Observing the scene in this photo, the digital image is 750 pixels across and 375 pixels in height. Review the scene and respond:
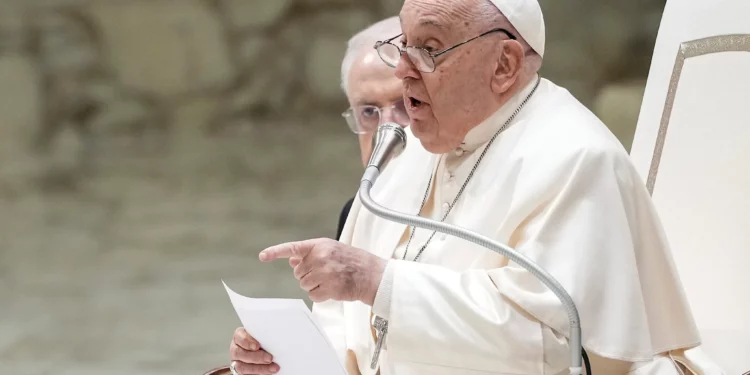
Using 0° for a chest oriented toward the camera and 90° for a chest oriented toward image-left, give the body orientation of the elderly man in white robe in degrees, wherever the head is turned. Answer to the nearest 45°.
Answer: approximately 45°

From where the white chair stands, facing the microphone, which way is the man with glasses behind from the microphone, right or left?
right
